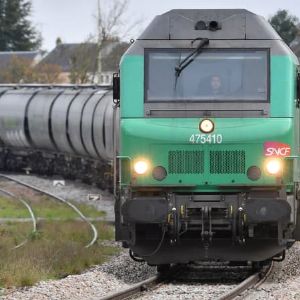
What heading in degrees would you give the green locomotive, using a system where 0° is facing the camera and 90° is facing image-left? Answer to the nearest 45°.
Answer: approximately 0°

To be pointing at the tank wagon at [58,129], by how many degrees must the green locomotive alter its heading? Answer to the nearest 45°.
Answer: approximately 180°

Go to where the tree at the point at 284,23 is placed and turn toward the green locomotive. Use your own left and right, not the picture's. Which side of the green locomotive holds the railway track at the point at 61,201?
right

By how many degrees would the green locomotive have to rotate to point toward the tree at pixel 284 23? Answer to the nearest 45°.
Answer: approximately 180°

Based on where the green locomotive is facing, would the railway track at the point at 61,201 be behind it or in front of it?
behind
